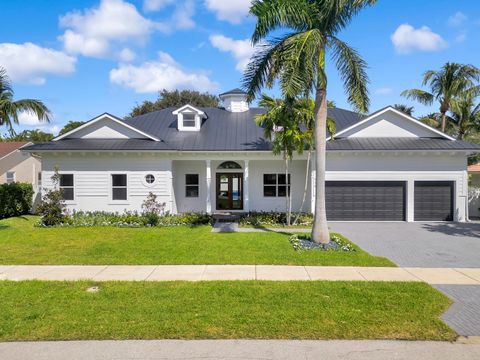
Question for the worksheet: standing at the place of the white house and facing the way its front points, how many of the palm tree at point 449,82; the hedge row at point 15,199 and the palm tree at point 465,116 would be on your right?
1

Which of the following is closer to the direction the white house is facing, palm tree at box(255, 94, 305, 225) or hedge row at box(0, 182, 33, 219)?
the palm tree

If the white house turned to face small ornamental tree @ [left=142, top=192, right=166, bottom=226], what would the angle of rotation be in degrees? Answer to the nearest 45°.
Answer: approximately 90° to its right

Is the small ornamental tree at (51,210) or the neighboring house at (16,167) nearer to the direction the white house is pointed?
the small ornamental tree

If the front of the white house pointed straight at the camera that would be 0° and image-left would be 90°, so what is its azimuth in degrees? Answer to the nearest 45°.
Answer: approximately 0°

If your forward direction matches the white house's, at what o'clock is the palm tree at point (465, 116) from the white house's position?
The palm tree is roughly at 8 o'clock from the white house.

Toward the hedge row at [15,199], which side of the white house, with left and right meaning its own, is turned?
right

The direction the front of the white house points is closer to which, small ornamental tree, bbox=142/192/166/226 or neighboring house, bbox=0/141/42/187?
the small ornamental tree

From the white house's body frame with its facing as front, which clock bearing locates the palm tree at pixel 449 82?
The palm tree is roughly at 8 o'clock from the white house.

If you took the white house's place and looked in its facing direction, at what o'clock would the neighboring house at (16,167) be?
The neighboring house is roughly at 4 o'clock from the white house.

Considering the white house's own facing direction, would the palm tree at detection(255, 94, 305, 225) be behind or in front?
in front

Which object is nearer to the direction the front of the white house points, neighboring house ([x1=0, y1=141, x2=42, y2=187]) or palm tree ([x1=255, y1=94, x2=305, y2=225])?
the palm tree

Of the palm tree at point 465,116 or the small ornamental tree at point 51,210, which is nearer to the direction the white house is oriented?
the small ornamental tree
